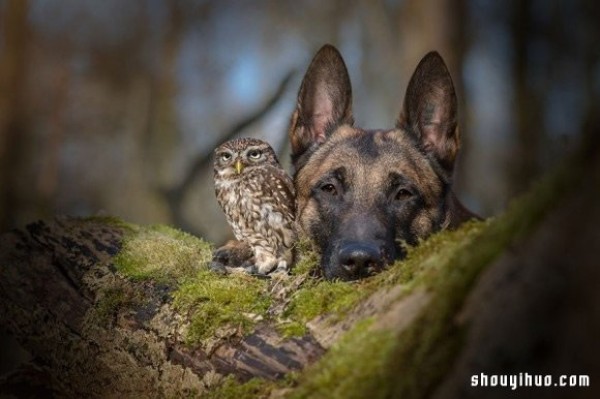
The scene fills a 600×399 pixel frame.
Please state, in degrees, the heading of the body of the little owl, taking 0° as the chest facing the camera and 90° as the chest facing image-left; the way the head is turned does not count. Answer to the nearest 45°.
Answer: approximately 45°

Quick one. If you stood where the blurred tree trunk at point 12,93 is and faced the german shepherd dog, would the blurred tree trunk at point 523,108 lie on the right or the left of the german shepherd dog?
left

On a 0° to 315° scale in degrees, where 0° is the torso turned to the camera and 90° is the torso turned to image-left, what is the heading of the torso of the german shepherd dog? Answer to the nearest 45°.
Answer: approximately 0°

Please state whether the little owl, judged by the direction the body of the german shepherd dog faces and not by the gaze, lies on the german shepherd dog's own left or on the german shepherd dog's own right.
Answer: on the german shepherd dog's own right

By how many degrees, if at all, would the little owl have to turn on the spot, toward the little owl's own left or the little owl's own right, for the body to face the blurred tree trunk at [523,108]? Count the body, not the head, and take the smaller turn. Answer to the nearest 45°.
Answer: approximately 180°

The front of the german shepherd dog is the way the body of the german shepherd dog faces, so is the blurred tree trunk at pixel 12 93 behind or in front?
behind
